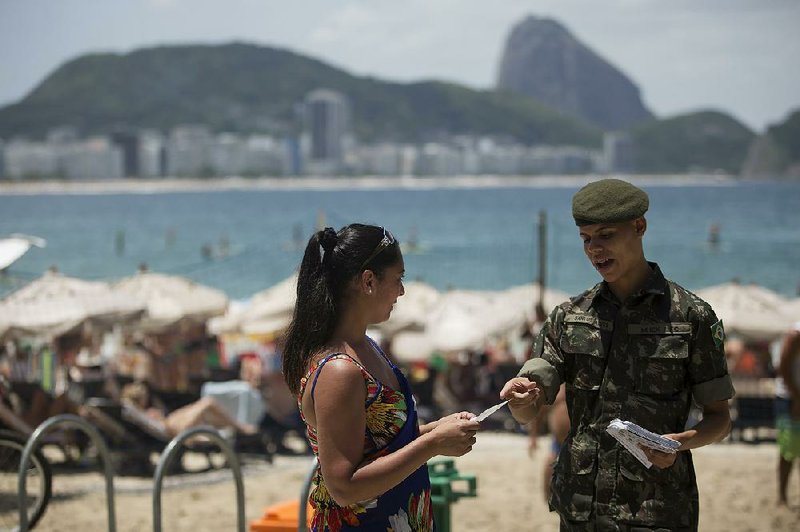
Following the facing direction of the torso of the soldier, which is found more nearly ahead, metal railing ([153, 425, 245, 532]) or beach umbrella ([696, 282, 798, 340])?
the metal railing

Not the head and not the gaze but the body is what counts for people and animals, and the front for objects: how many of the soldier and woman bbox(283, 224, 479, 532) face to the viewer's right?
1

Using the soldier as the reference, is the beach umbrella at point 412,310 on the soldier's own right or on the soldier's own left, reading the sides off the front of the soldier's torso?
on the soldier's own right

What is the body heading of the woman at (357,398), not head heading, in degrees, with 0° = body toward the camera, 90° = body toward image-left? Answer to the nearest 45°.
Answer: approximately 270°

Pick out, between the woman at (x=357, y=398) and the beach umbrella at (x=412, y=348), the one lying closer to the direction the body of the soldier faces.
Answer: the woman

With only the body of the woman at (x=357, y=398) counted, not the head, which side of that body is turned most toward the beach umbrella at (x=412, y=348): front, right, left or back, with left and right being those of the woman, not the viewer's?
left

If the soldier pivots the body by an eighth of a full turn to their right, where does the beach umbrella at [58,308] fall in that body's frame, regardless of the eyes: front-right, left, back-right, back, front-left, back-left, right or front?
front-right

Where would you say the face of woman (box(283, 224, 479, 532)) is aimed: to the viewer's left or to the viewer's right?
to the viewer's right

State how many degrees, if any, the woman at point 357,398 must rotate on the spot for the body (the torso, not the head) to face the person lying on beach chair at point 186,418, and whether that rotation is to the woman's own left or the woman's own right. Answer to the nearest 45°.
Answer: approximately 90° to the woman's own left

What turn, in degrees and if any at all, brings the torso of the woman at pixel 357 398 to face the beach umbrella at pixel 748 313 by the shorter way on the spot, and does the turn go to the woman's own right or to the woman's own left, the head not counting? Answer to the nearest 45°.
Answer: approximately 45° to the woman's own left

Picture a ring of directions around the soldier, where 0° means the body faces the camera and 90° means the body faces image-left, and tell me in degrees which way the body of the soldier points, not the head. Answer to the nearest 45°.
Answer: approximately 45°
